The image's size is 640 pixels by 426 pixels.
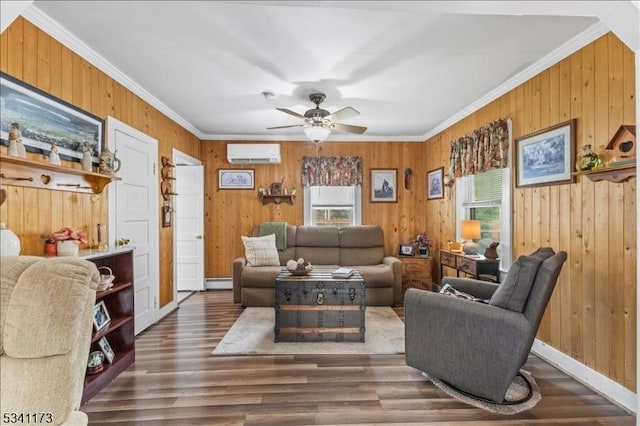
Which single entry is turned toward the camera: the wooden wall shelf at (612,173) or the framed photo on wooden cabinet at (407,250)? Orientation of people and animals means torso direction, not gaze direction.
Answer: the framed photo on wooden cabinet

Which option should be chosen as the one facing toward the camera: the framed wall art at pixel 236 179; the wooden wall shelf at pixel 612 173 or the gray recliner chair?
the framed wall art

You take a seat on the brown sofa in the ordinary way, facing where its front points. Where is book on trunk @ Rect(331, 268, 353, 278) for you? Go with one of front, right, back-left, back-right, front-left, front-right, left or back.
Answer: front

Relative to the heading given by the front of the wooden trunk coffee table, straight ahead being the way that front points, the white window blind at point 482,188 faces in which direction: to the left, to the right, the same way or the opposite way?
to the right

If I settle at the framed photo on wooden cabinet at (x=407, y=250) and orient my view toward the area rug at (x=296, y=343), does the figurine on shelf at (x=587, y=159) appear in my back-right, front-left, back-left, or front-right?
front-left

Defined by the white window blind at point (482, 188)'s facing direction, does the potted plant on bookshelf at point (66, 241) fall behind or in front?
in front

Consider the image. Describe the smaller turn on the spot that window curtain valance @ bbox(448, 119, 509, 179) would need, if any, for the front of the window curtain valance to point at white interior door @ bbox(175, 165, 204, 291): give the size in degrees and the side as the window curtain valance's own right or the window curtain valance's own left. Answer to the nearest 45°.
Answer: approximately 45° to the window curtain valance's own right

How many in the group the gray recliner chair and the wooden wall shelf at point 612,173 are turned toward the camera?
0

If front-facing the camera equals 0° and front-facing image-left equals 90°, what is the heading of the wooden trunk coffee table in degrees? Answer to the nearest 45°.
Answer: approximately 0°

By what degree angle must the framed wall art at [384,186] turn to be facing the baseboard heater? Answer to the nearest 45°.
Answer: approximately 90° to its right

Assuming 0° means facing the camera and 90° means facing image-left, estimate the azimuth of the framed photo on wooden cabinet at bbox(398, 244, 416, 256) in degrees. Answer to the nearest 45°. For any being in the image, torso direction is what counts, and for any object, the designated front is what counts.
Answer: approximately 0°

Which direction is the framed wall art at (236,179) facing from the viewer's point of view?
toward the camera

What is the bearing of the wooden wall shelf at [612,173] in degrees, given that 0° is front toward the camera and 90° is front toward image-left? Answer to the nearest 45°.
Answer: approximately 90°

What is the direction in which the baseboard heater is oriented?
toward the camera

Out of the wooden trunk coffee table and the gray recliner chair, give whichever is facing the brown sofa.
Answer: the gray recliner chair

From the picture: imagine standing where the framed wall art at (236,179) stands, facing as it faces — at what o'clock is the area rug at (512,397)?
The area rug is roughly at 11 o'clock from the framed wall art.
